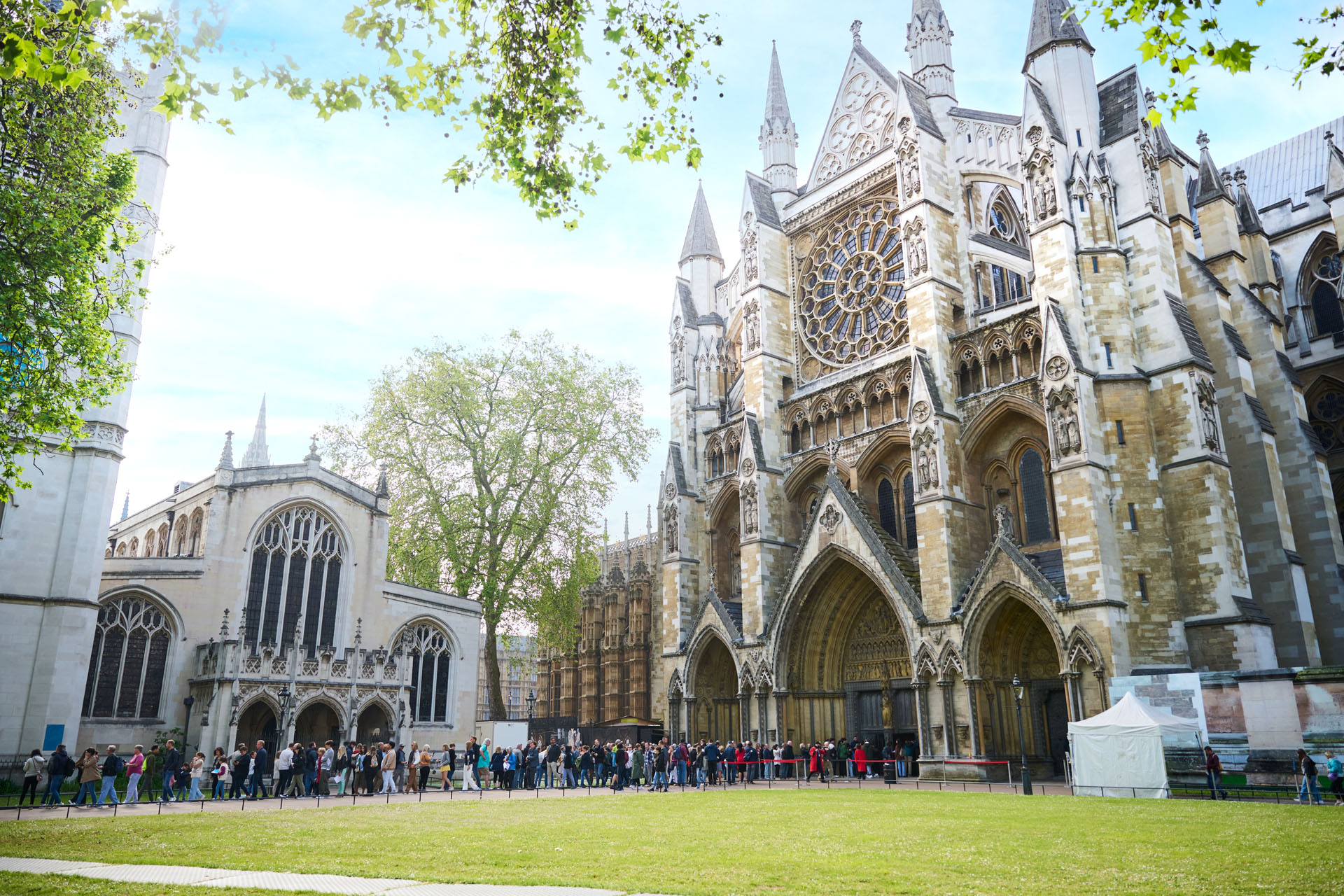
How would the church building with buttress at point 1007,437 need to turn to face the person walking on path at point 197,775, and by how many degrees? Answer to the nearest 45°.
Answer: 0° — it already faces them

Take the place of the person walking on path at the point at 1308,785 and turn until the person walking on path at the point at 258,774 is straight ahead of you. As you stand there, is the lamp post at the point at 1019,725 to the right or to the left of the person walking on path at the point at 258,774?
right

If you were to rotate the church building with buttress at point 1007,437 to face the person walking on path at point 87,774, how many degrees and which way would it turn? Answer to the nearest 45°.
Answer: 0° — it already faces them

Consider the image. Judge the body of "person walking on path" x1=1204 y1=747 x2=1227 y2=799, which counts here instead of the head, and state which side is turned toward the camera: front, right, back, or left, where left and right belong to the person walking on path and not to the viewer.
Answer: left
